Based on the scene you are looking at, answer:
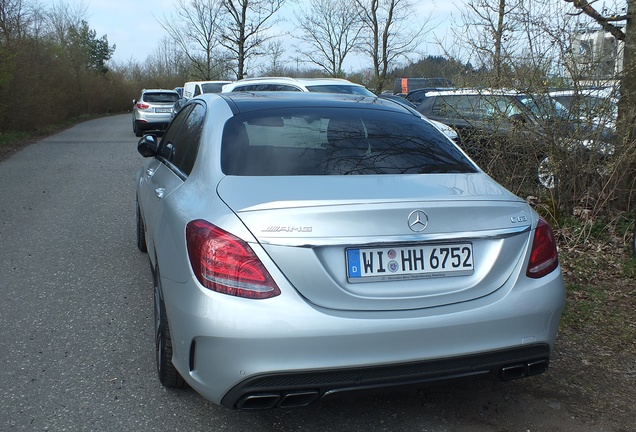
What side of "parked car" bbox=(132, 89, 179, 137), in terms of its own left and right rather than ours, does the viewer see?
back

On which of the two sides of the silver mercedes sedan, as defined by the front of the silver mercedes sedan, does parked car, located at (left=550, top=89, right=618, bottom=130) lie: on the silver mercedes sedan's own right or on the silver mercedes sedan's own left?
on the silver mercedes sedan's own right

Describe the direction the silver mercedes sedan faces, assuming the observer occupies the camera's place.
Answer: facing away from the viewer and to the left of the viewer

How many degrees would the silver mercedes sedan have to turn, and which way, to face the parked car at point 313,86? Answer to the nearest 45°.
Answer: approximately 45° to its right

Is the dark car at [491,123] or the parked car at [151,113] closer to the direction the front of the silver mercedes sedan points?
the parked car
